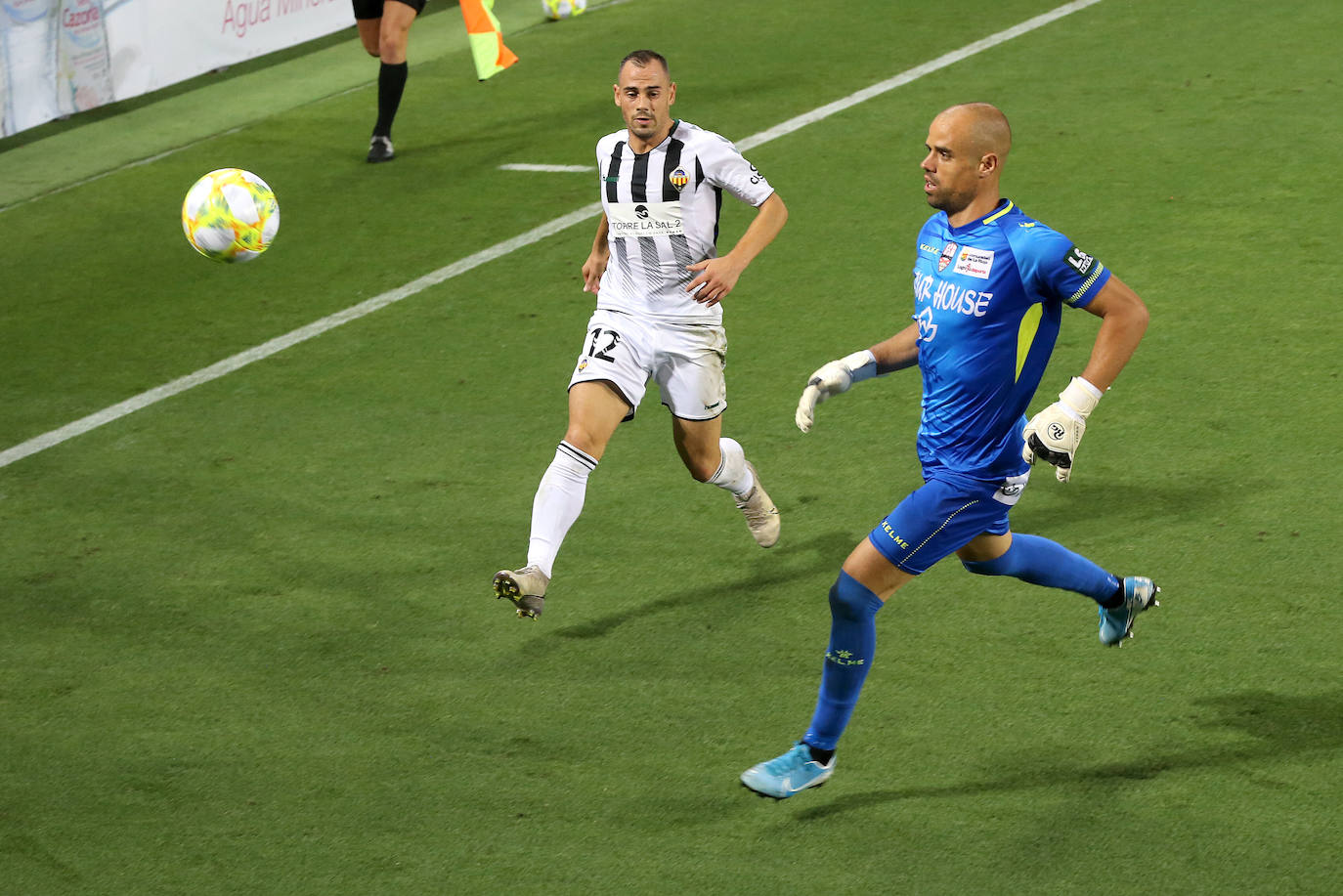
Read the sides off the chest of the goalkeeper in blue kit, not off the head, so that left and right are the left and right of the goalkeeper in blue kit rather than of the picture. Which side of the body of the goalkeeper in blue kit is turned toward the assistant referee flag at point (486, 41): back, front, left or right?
right

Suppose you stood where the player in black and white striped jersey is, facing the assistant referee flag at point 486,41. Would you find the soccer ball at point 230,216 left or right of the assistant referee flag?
left

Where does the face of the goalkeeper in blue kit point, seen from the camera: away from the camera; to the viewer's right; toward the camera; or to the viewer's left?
to the viewer's left

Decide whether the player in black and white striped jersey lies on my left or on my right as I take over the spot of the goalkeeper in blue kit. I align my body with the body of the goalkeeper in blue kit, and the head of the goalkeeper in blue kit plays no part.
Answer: on my right

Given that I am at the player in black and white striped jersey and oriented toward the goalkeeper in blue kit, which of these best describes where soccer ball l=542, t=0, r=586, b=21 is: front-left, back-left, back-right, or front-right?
back-left

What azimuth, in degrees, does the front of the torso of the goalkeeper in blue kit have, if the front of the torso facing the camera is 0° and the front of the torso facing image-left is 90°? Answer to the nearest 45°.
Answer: approximately 45°

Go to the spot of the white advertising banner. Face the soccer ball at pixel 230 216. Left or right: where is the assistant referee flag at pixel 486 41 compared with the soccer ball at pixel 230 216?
left

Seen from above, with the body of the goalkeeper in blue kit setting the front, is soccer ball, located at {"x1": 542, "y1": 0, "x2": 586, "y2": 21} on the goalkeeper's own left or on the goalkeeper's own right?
on the goalkeeper's own right

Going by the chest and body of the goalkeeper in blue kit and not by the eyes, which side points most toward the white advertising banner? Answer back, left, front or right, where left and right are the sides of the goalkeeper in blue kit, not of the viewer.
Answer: right
